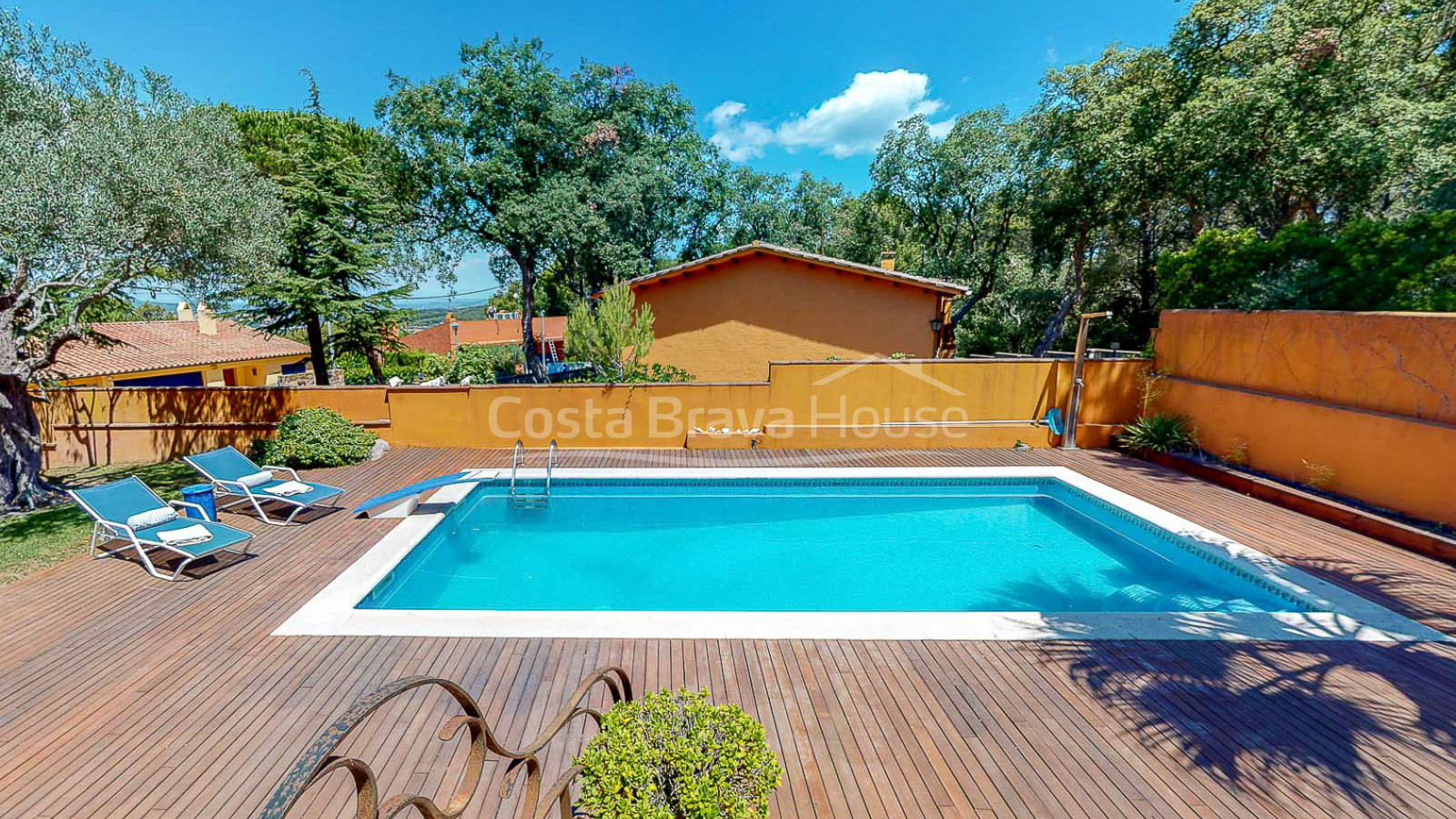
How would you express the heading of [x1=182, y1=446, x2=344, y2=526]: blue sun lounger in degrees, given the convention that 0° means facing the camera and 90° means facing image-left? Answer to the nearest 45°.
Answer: approximately 315°

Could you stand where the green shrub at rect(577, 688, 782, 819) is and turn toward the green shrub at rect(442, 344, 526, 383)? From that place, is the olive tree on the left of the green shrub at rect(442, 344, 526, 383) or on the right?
left

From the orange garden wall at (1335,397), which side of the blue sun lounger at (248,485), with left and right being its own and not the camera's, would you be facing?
front

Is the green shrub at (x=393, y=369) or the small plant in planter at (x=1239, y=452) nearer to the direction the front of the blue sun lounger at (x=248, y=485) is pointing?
the small plant in planter

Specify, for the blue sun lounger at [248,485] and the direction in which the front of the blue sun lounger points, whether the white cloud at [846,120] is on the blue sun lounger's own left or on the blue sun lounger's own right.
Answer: on the blue sun lounger's own left

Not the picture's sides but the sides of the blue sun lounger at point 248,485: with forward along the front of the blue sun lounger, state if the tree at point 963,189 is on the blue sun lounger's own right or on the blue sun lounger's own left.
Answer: on the blue sun lounger's own left

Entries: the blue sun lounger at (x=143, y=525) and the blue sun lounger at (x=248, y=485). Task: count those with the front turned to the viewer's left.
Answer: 0

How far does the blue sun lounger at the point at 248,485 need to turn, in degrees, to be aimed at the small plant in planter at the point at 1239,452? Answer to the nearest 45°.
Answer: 0° — it already faces it

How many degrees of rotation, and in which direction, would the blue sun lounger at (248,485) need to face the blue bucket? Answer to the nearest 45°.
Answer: approximately 90° to its right

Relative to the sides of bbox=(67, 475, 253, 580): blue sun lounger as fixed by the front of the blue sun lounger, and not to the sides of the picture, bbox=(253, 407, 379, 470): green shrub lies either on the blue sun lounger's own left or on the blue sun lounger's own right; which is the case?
on the blue sun lounger's own left

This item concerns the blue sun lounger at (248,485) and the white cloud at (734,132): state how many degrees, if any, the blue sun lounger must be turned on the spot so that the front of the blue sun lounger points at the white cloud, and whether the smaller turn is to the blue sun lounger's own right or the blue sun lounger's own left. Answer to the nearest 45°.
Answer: approximately 90° to the blue sun lounger's own left
